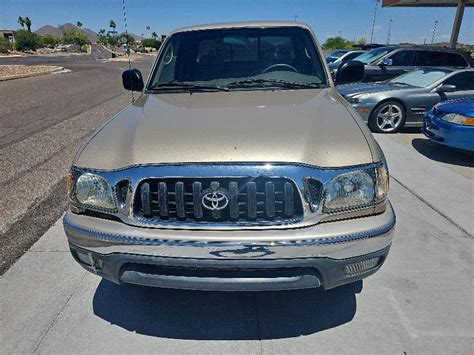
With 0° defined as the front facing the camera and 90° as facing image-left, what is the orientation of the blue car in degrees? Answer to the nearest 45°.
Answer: approximately 45°

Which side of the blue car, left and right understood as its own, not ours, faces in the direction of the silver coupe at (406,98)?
right

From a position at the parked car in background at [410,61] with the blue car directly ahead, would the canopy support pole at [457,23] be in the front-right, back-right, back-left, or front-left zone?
back-left

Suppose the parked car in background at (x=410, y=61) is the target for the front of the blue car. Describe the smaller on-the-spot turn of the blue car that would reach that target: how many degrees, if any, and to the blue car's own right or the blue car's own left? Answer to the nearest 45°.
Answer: approximately 135° to the blue car's own right

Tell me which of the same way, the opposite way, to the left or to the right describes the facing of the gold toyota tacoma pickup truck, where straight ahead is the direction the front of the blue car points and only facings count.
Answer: to the left

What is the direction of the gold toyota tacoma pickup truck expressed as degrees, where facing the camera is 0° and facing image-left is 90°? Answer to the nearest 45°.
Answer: approximately 0°

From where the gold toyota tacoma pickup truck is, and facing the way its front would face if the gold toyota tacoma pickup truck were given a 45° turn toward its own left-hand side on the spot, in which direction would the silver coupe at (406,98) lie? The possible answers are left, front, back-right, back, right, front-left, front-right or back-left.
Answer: left

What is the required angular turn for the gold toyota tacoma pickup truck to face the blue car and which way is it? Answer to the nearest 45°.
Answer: approximately 135° to its left

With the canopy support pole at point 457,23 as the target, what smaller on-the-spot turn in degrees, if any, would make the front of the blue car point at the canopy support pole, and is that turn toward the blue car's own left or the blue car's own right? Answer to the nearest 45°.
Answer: approximately 135° to the blue car's own right

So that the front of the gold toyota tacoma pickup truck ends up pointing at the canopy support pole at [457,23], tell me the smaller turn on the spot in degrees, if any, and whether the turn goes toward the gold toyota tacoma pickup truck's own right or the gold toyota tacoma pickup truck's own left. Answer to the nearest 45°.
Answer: approximately 135° to the gold toyota tacoma pickup truck's own left
